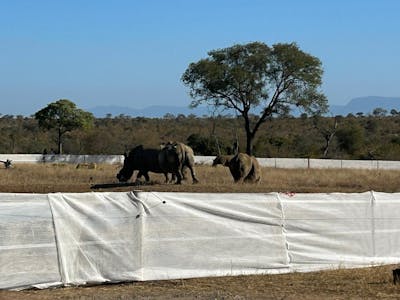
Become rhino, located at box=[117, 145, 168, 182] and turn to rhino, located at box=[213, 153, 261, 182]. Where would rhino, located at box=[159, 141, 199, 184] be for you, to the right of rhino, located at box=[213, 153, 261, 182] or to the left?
right

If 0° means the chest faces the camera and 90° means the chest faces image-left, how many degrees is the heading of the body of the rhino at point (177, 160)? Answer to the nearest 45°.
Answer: approximately 135°

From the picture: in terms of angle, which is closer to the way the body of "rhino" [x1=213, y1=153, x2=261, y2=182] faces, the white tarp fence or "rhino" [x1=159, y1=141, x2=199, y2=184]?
the rhino

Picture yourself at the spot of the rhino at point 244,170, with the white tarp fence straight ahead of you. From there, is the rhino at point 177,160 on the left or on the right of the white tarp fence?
right

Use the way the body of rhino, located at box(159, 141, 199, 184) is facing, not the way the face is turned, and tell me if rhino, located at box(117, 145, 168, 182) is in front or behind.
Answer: in front

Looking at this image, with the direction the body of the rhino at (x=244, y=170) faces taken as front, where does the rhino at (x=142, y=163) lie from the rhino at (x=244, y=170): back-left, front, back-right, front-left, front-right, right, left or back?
front-left

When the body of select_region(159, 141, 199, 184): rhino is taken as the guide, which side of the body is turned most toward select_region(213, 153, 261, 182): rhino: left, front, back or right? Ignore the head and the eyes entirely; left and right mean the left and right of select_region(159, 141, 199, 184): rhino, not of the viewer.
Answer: right

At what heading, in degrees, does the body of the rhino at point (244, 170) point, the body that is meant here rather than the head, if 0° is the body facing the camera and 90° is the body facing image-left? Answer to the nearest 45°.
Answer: approximately 135°

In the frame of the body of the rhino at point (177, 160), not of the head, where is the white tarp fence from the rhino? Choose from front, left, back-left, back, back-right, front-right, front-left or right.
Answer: back-left

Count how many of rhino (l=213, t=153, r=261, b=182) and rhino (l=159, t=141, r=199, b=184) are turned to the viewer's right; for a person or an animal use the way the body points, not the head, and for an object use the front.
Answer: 0

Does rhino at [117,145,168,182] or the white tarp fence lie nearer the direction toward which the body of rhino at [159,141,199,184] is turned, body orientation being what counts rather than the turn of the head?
the rhino

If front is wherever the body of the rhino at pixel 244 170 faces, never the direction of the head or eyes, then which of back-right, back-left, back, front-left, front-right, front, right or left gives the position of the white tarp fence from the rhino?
back-left
